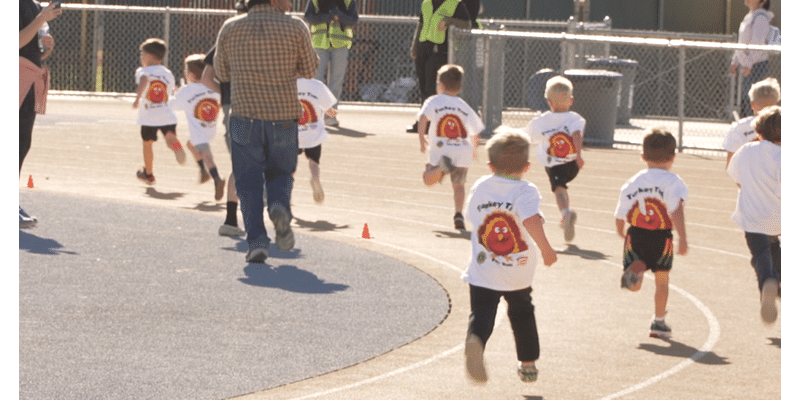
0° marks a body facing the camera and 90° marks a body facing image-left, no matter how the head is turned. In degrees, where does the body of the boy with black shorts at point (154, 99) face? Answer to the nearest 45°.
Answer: approximately 135°

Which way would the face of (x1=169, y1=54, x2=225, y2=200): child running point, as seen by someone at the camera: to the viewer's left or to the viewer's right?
to the viewer's left

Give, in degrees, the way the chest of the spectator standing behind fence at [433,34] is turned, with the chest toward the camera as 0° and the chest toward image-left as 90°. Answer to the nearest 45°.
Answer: approximately 45°

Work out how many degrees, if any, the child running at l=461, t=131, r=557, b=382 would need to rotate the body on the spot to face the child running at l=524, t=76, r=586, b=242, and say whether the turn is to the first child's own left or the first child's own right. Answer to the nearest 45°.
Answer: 0° — they already face them

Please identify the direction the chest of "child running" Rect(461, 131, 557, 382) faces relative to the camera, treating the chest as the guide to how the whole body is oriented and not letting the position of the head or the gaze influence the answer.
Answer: away from the camera

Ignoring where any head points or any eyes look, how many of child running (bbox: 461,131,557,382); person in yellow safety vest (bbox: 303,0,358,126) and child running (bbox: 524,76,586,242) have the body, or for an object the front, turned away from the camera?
2

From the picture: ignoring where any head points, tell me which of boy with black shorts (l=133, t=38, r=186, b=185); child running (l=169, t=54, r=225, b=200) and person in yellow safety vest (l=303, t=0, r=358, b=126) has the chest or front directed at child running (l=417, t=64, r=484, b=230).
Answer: the person in yellow safety vest

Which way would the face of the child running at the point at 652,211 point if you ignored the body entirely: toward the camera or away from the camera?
away from the camera

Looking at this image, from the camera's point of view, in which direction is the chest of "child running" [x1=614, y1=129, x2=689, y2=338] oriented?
away from the camera

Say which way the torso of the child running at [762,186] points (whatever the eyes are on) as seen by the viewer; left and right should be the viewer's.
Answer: facing away from the viewer

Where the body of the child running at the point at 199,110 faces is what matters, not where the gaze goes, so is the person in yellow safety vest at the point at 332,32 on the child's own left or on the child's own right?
on the child's own right
